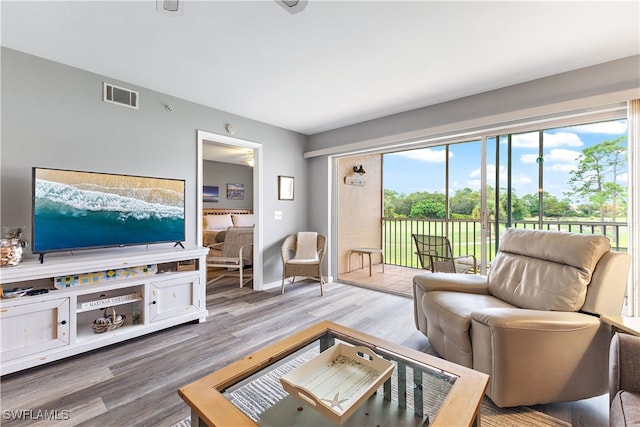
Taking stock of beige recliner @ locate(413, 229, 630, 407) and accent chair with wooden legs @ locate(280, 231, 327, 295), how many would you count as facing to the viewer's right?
0

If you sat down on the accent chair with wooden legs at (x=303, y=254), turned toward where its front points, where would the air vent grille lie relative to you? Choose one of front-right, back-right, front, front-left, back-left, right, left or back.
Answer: front-right

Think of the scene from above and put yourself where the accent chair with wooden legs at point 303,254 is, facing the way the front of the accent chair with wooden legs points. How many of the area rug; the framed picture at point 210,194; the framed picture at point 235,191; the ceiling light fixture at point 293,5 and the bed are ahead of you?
2

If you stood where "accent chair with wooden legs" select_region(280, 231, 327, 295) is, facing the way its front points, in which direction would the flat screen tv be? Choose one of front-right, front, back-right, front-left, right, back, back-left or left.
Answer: front-right

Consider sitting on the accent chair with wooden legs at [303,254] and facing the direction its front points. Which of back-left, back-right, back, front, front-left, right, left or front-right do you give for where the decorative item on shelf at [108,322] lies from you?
front-right

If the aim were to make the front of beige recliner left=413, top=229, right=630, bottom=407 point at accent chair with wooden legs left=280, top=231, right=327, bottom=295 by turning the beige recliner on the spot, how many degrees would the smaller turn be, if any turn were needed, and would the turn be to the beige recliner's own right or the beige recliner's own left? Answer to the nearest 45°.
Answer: approximately 45° to the beige recliner's own right

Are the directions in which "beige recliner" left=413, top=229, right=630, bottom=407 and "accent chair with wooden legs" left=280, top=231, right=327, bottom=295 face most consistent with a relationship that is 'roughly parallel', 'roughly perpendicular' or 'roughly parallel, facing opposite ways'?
roughly perpendicular

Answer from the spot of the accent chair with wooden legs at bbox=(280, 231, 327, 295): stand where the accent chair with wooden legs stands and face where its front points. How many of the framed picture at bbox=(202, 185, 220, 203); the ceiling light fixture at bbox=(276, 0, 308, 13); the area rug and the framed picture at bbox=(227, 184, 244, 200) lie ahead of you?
2

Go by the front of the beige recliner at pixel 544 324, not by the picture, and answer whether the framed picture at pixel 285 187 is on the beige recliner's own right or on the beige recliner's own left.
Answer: on the beige recliner's own right

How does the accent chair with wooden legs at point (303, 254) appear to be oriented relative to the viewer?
toward the camera

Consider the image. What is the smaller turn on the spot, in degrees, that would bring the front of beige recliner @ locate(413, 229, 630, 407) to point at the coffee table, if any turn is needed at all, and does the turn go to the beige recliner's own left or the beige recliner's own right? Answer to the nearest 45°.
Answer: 0° — it already faces it

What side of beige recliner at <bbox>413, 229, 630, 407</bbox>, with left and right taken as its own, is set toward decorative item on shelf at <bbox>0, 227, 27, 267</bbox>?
front

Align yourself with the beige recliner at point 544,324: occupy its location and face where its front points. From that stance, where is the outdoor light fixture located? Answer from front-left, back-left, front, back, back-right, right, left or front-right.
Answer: right

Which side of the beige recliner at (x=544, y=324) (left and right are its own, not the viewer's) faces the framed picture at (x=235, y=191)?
right

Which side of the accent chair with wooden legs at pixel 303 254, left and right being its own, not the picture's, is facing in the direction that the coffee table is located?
front

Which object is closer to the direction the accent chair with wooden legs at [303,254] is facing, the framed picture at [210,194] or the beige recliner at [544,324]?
the beige recliner

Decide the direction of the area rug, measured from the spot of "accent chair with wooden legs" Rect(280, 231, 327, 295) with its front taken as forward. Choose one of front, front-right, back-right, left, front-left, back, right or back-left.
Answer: front

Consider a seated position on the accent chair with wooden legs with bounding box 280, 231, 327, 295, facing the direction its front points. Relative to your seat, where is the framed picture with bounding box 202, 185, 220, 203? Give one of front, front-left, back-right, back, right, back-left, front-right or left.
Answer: back-right

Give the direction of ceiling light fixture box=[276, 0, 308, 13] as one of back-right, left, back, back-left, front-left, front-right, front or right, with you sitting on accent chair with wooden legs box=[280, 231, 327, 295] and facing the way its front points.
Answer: front

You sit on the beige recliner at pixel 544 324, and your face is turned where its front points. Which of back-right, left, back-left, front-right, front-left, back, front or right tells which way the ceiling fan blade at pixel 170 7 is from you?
front
